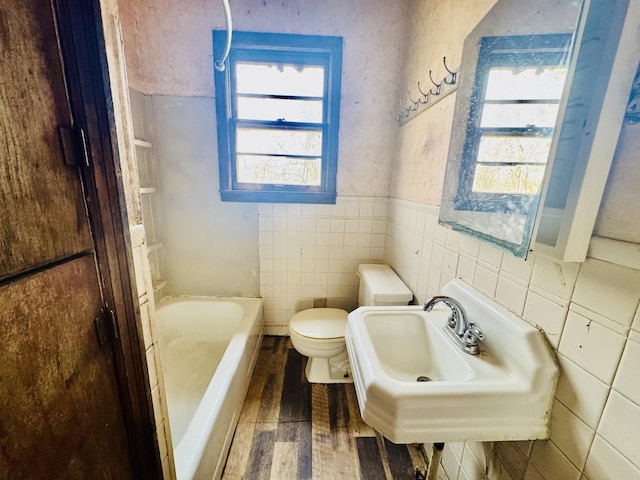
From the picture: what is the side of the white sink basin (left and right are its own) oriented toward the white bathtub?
front

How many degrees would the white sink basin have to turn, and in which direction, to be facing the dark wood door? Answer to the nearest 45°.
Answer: approximately 45° to its left

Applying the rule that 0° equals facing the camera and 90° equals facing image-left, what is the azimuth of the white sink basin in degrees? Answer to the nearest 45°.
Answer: approximately 90°

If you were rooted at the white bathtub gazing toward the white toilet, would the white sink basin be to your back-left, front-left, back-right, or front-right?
front-right

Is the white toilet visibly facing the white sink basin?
no

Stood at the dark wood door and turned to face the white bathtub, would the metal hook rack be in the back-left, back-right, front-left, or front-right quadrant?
front-right

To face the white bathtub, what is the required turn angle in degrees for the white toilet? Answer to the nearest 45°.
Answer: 0° — it already faces it
